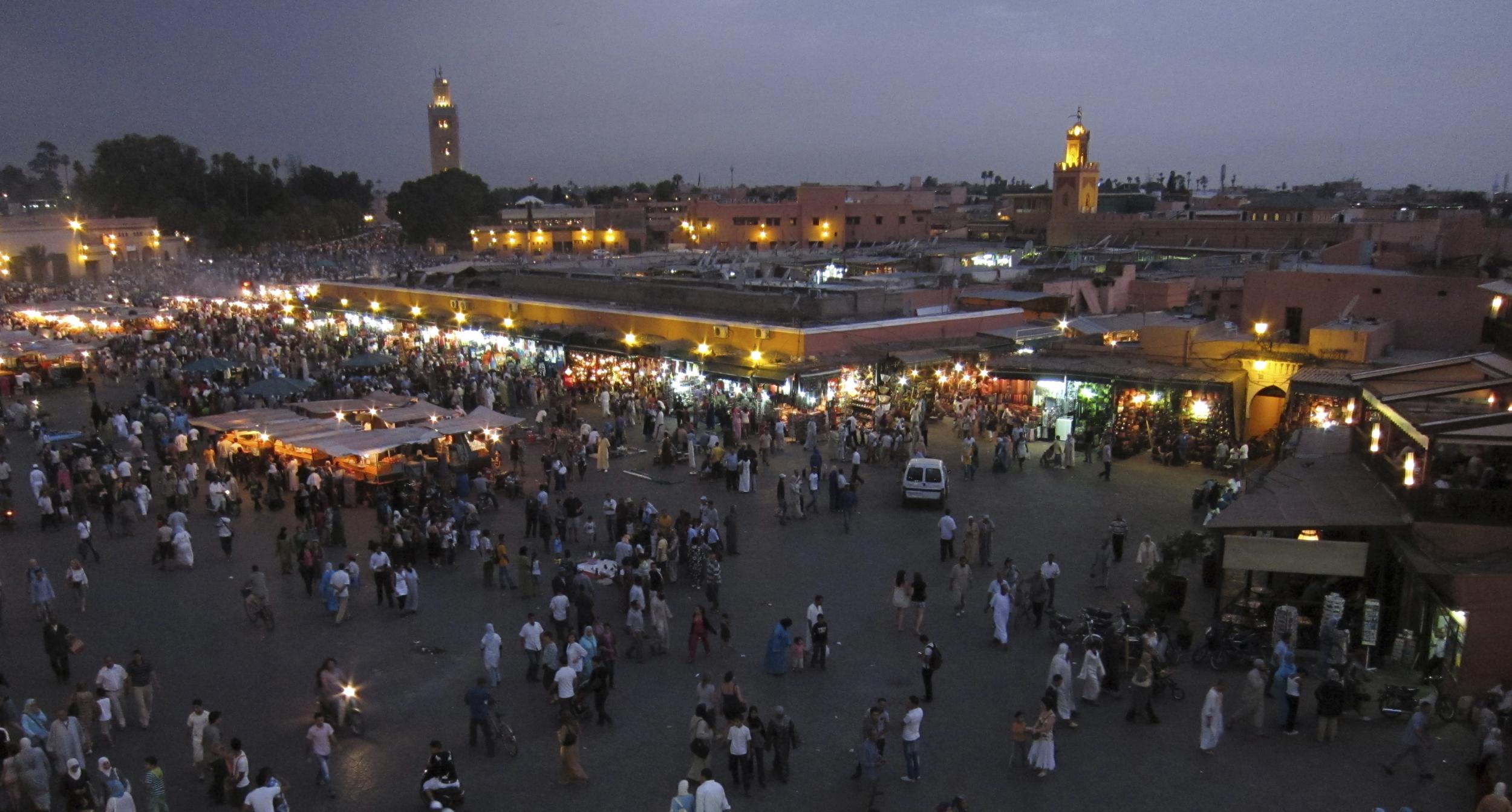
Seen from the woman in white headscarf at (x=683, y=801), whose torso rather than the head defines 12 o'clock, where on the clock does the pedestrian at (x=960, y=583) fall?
The pedestrian is roughly at 1 o'clock from the woman in white headscarf.

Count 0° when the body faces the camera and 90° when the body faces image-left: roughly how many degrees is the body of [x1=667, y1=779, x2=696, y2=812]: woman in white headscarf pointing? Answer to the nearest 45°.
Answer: approximately 180°

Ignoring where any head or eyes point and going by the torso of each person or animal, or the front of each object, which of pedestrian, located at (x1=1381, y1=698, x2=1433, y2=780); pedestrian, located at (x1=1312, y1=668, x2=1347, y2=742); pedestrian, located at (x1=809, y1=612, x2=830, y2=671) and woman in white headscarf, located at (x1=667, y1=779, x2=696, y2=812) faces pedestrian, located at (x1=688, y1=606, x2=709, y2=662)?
the woman in white headscarf

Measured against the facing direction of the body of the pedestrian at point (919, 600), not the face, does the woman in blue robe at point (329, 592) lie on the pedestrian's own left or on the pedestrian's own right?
on the pedestrian's own left

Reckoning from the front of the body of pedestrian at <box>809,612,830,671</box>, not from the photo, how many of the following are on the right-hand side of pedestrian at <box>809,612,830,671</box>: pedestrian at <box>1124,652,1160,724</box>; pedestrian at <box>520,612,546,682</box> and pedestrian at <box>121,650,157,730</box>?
2

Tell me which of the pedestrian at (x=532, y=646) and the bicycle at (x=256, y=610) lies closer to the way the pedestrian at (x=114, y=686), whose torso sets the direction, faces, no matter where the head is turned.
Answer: the pedestrian

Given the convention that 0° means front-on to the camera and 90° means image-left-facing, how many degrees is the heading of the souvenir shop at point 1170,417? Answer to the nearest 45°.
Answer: approximately 0°

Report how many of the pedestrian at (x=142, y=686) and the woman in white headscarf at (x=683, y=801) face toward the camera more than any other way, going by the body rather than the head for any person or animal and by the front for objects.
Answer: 1

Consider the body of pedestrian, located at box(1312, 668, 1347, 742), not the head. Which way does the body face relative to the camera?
away from the camera
